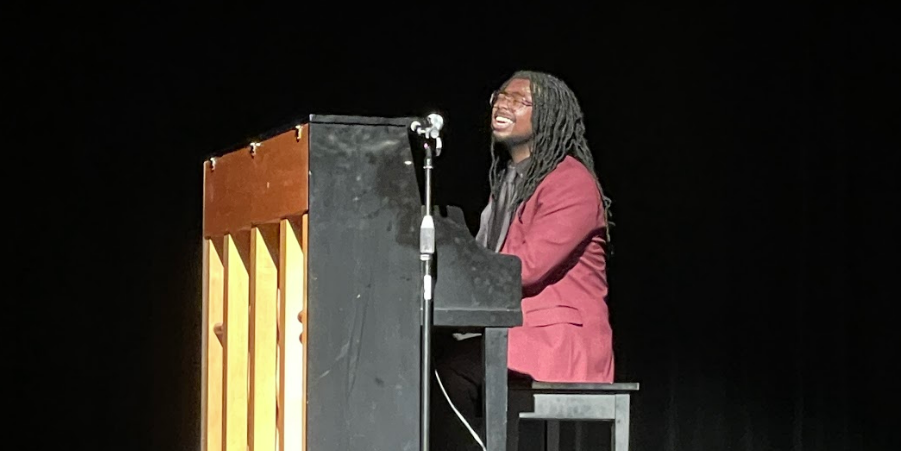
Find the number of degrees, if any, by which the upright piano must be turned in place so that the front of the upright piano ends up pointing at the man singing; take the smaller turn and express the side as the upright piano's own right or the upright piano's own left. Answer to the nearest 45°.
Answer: approximately 45° to the upright piano's own left

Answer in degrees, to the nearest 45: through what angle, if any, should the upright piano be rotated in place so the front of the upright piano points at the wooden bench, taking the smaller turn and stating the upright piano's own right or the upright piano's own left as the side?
approximately 45° to the upright piano's own left

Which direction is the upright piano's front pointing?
to the viewer's right
